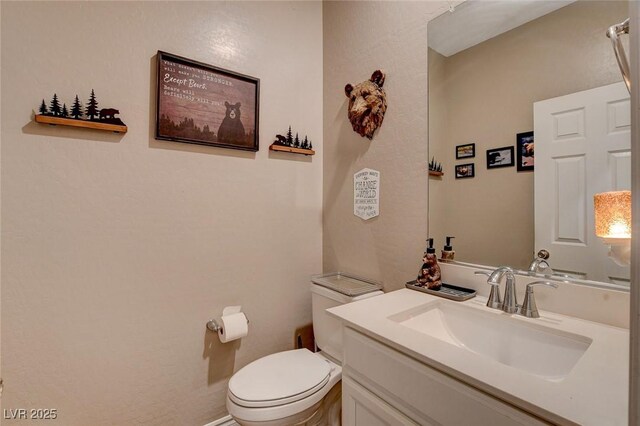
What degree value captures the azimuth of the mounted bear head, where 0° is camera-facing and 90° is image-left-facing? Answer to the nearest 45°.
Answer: approximately 45°

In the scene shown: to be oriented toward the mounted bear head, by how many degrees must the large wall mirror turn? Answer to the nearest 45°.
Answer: approximately 45° to its right

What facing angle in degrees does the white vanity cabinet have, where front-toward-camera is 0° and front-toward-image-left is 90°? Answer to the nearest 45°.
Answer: approximately 45°

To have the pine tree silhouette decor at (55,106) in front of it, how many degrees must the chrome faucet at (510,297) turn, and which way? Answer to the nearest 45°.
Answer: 0° — it already faces it
